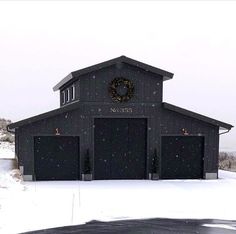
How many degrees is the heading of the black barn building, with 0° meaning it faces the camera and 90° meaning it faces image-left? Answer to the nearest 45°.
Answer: approximately 0°
